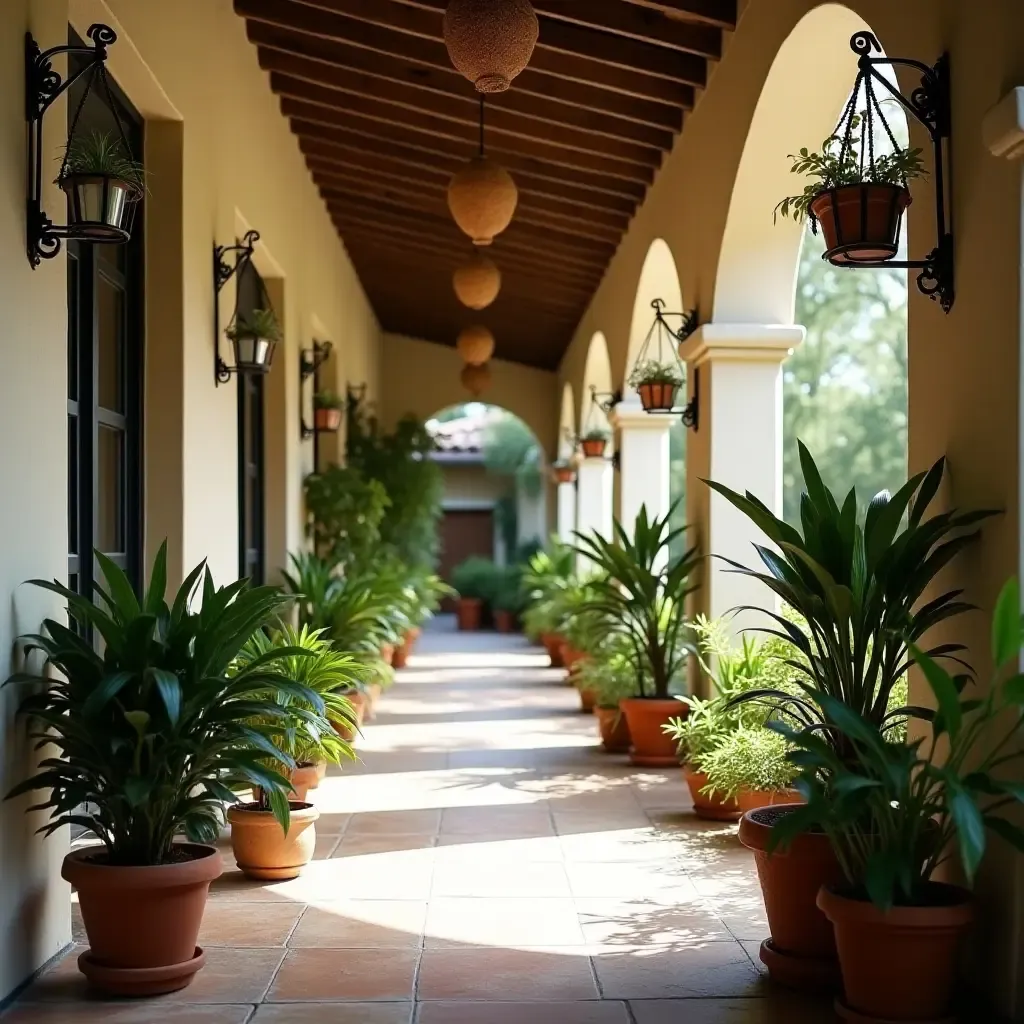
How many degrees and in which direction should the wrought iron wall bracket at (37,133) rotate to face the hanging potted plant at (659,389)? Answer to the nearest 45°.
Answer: approximately 45° to its left

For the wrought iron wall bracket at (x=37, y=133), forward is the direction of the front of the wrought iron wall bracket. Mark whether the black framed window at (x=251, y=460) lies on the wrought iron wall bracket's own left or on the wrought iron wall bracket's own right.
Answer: on the wrought iron wall bracket's own left

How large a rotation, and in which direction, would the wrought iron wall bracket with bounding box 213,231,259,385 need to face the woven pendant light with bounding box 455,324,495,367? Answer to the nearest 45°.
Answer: approximately 45° to its left

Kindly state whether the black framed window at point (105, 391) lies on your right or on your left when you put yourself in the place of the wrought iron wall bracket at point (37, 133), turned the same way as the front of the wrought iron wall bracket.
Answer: on your left

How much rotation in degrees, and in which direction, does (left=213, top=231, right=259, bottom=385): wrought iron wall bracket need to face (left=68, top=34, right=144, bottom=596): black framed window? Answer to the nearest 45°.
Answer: approximately 90° to its right

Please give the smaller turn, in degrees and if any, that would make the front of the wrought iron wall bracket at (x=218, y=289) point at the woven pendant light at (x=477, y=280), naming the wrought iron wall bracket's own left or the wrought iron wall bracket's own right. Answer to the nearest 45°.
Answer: approximately 45° to the wrought iron wall bracket's own left

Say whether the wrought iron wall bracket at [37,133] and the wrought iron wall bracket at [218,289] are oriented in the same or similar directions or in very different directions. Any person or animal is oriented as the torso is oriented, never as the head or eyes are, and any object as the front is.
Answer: same or similar directions

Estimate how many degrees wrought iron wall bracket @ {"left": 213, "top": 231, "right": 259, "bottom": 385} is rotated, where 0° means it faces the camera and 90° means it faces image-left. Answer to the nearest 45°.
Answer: approximately 270°

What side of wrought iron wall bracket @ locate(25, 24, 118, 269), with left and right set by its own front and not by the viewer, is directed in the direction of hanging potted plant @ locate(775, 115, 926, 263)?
front

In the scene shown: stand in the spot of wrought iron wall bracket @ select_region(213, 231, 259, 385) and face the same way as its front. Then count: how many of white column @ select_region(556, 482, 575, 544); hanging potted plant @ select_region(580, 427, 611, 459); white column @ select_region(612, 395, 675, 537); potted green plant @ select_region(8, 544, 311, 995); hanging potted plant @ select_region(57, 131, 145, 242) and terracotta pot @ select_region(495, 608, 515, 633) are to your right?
2

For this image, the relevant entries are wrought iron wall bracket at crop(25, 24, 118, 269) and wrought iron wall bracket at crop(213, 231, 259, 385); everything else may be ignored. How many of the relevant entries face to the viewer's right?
2

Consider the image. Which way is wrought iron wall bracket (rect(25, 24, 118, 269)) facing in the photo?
to the viewer's right

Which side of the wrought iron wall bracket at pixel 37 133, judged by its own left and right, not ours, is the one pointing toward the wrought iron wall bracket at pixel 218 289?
left

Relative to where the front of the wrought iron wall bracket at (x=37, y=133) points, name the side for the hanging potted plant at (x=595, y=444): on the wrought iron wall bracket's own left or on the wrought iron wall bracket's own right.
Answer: on the wrought iron wall bracket's own left
